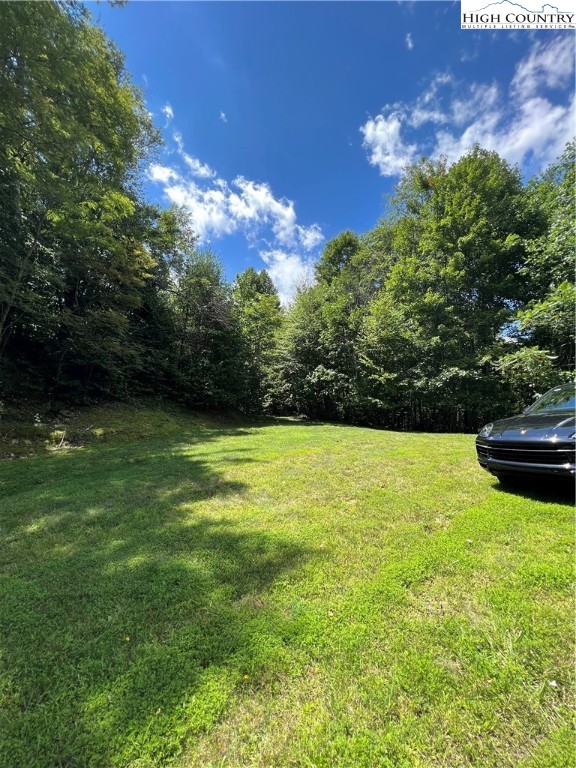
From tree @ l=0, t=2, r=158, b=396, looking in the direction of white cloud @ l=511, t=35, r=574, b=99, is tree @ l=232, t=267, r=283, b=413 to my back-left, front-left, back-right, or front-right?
front-left

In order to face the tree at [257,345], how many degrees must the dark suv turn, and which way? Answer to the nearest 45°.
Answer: approximately 90° to its right

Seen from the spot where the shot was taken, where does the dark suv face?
facing the viewer and to the left of the viewer
